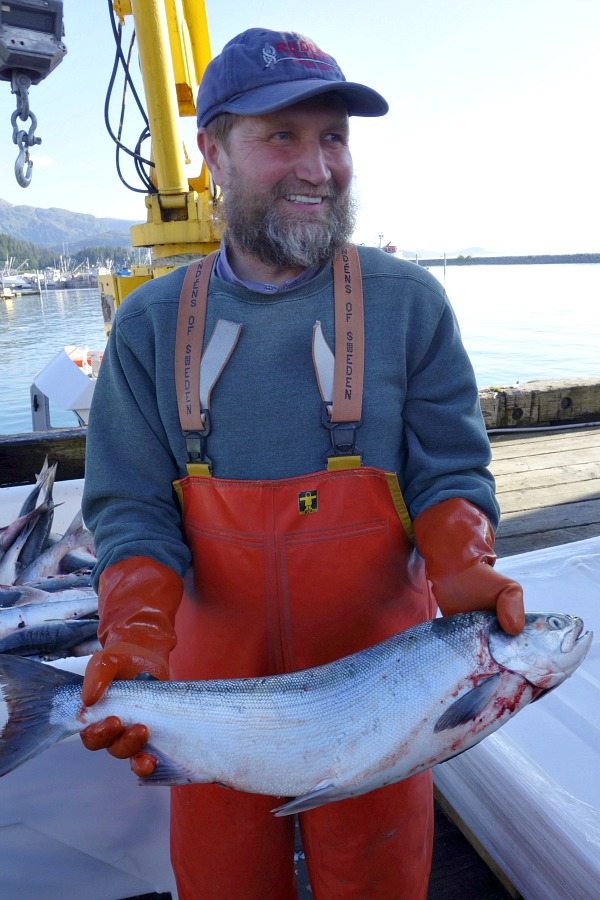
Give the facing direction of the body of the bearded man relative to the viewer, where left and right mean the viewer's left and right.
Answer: facing the viewer

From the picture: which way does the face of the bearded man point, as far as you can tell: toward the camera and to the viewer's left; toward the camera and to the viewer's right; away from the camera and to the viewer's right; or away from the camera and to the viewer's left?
toward the camera and to the viewer's right

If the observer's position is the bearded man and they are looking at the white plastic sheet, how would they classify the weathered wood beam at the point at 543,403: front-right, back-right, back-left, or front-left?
front-left

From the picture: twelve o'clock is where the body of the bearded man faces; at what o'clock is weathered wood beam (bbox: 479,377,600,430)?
The weathered wood beam is roughly at 7 o'clock from the bearded man.
